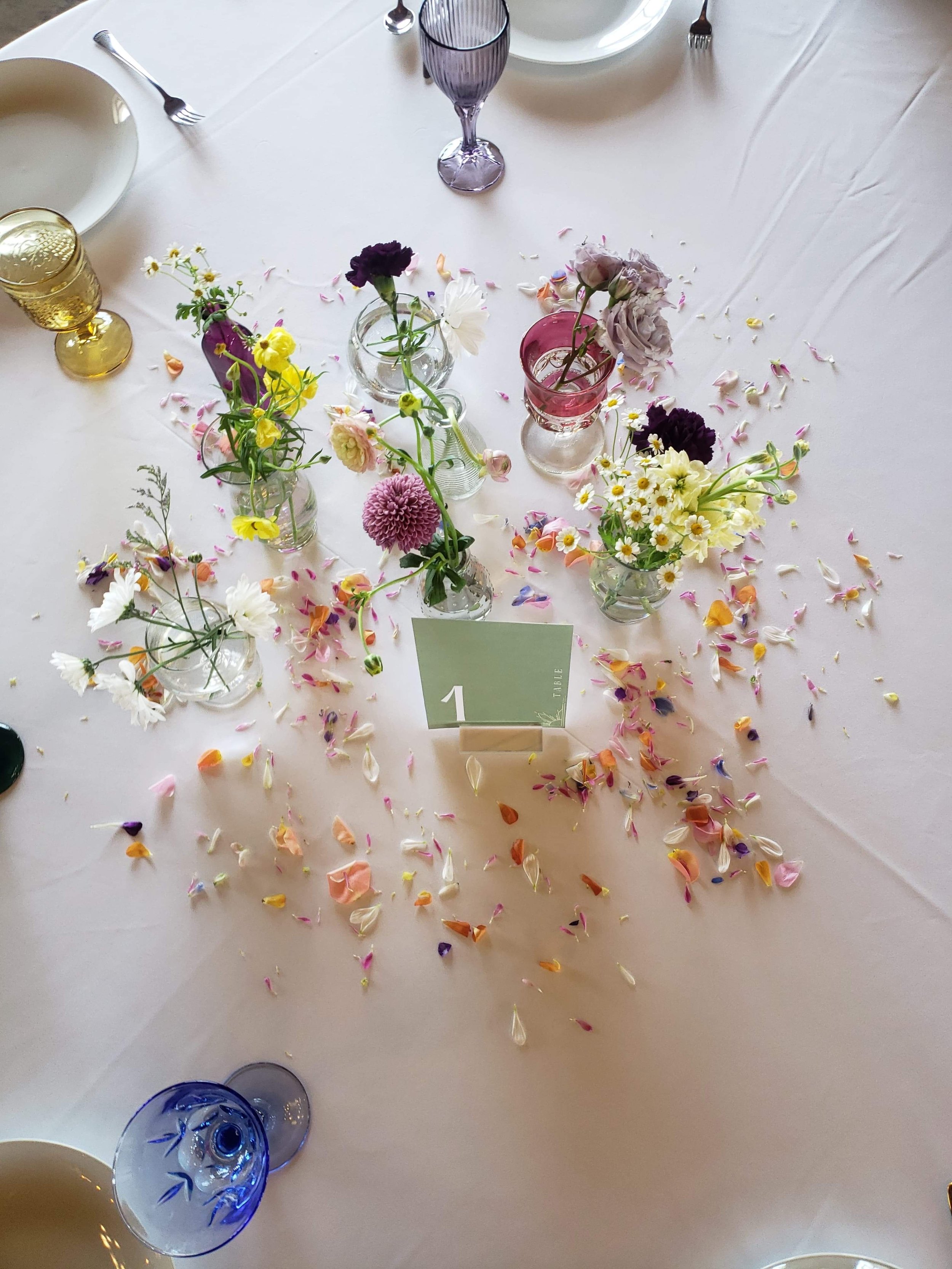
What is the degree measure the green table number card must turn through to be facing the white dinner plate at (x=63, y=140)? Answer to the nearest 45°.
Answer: approximately 135° to its right

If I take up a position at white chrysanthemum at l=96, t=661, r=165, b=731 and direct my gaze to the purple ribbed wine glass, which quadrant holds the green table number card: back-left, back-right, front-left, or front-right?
front-right

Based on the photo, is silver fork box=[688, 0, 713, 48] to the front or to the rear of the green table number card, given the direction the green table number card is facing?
to the rear

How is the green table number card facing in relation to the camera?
toward the camera
